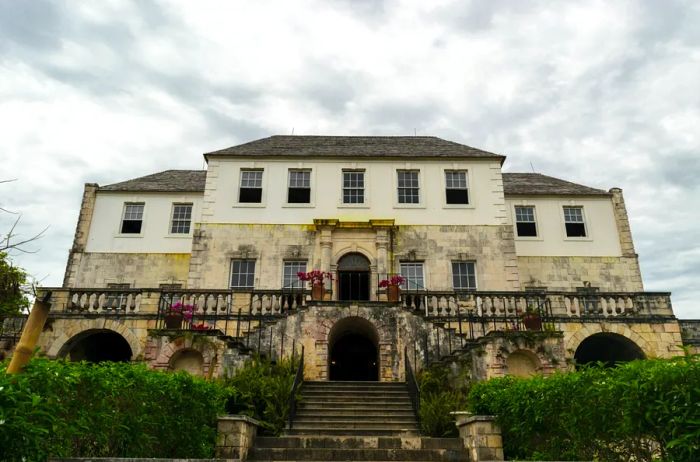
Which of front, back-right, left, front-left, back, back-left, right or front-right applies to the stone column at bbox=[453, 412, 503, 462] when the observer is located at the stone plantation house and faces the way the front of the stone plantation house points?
front

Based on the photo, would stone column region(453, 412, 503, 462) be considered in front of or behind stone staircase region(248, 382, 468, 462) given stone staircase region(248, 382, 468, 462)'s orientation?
in front

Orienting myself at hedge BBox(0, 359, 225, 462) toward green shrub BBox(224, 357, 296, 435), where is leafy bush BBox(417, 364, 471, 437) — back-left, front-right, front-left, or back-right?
front-right

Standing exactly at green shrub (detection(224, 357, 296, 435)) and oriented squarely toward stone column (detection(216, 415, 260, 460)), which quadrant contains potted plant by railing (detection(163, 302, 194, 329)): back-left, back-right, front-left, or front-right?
back-right

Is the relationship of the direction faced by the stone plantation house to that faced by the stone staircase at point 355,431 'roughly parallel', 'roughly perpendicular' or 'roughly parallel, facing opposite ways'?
roughly parallel

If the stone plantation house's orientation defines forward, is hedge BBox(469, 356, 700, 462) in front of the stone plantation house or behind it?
in front

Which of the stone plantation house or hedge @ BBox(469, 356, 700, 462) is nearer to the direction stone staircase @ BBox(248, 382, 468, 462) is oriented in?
the hedge

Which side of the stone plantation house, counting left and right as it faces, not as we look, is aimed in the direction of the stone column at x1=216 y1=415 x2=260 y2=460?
front

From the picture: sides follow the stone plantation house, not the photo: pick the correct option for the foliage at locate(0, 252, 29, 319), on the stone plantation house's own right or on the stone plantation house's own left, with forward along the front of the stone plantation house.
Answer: on the stone plantation house's own right

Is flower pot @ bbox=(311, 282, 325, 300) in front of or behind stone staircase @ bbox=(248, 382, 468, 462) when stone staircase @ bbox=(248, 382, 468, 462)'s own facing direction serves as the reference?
behind

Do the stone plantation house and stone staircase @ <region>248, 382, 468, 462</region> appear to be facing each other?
no

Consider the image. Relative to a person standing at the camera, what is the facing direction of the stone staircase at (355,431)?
facing the viewer

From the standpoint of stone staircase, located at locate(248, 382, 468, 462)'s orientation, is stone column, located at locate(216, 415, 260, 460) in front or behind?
in front

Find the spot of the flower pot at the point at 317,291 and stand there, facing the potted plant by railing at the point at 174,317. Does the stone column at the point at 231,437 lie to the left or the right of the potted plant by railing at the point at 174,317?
left

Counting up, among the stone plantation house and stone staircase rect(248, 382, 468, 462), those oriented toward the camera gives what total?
2

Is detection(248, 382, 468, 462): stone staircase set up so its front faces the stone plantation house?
no
